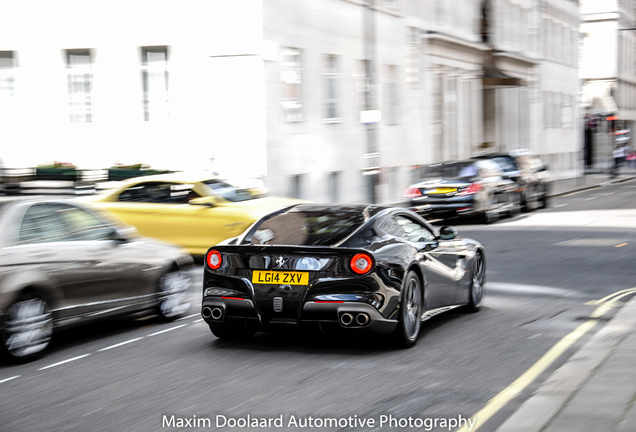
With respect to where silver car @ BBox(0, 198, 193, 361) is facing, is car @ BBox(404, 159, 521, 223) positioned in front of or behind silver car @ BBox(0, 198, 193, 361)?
in front

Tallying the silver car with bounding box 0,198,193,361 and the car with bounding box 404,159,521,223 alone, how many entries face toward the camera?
0

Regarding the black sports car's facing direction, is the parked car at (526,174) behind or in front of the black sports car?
in front

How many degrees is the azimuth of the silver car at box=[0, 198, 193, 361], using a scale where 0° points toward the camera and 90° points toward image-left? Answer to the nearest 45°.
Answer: approximately 225°

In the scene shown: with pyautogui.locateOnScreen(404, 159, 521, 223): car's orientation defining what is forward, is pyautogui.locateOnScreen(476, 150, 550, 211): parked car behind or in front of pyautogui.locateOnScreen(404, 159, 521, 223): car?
in front

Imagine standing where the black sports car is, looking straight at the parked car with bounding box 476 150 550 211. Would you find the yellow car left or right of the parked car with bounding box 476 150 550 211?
left

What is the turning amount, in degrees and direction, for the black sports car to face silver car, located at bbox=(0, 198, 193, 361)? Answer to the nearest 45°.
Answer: approximately 135° to its left

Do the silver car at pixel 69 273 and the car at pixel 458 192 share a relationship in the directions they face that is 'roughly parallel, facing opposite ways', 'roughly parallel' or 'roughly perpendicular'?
roughly parallel

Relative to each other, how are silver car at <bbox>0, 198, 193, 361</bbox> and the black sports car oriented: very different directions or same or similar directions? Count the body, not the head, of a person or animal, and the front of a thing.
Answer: same or similar directions

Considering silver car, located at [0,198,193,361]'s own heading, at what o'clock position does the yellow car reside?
The yellow car is roughly at 11 o'clock from the silver car.

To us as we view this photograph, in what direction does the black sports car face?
facing away from the viewer and to the right of the viewer

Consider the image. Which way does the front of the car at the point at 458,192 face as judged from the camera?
facing away from the viewer and to the right of the viewer
